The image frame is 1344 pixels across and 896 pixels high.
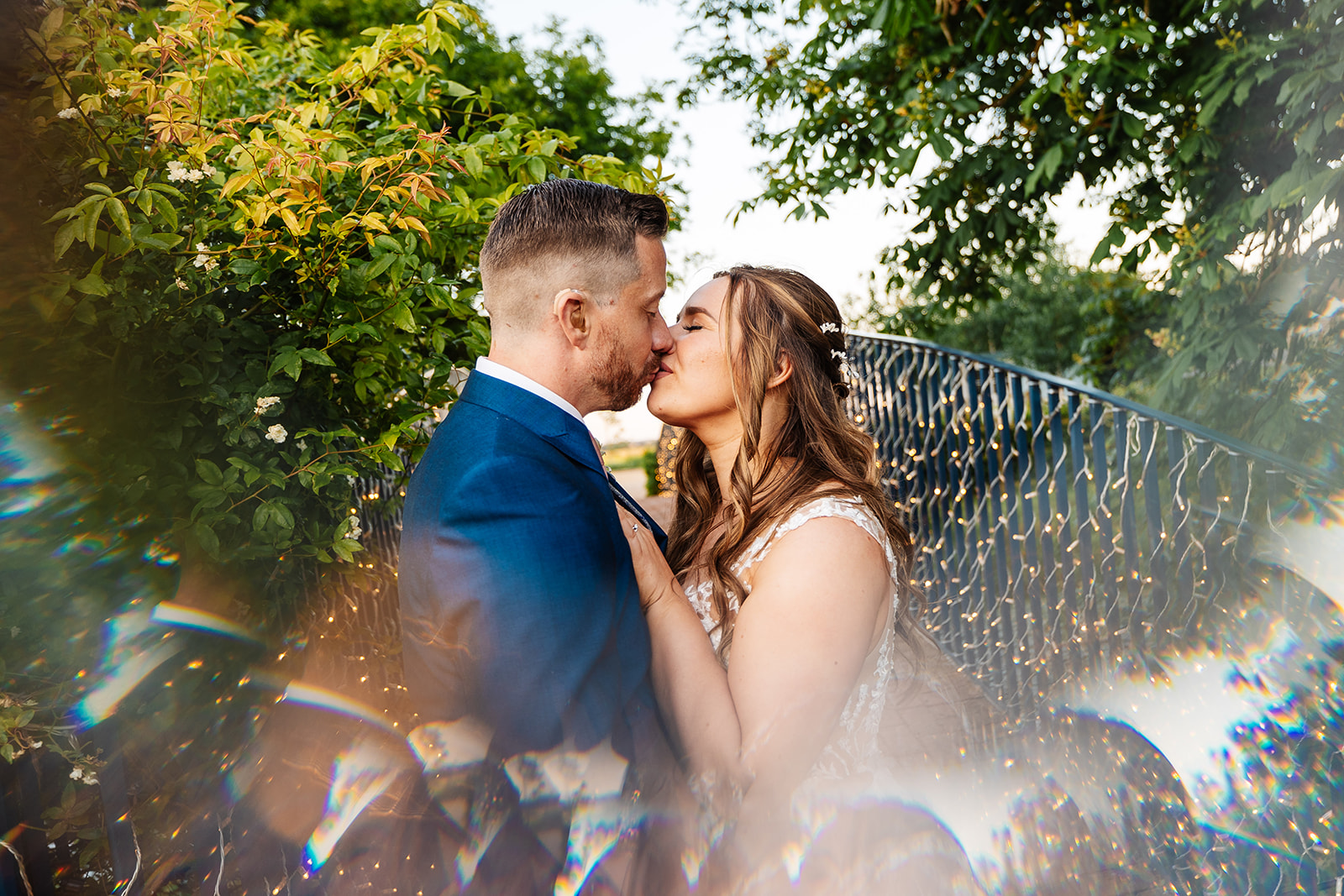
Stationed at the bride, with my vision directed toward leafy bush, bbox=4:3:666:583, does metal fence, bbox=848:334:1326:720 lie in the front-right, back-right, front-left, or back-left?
back-right

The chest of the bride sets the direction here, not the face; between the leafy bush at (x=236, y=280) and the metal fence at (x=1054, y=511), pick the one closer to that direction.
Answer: the leafy bush

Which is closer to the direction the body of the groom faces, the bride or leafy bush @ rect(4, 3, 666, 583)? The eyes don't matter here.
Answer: the bride

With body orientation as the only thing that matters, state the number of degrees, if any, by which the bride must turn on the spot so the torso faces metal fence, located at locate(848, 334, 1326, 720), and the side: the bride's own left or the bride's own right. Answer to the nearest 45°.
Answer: approximately 135° to the bride's own right

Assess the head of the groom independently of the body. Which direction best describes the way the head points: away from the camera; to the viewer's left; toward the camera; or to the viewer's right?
to the viewer's right

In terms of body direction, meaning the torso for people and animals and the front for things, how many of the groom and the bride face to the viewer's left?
1

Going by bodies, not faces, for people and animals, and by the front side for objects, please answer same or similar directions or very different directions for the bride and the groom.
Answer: very different directions

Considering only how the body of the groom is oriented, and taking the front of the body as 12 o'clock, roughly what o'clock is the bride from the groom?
The bride is roughly at 11 o'clock from the groom.

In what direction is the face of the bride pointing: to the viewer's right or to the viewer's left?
to the viewer's left

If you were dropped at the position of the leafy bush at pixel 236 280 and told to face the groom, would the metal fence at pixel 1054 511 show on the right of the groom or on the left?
left

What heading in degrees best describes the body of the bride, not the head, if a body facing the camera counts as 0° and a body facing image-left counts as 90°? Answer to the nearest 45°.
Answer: approximately 90°

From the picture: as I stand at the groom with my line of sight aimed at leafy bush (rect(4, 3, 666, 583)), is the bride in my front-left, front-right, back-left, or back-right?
back-right

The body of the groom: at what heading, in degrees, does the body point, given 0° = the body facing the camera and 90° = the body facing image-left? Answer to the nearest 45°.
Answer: approximately 270°

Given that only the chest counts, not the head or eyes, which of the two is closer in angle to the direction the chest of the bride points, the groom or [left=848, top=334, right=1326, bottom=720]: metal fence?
the groom
